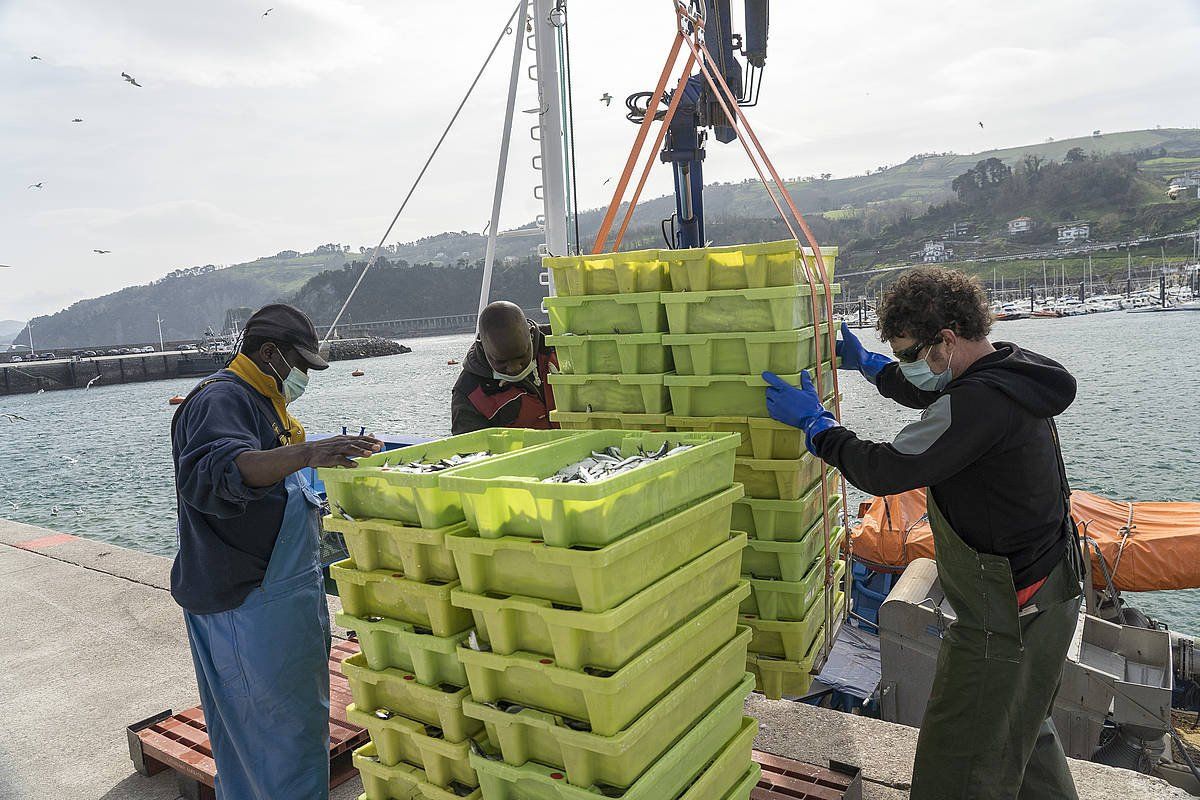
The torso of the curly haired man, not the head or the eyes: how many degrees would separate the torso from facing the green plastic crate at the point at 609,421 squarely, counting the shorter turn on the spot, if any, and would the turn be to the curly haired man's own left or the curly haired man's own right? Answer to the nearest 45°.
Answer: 0° — they already face it

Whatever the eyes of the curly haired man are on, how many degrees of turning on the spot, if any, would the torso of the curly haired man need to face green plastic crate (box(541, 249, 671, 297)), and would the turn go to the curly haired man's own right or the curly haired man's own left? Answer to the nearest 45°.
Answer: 0° — they already face it

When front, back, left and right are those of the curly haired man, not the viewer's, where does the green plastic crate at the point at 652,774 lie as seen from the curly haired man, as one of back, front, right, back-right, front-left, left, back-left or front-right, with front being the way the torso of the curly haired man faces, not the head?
front-left

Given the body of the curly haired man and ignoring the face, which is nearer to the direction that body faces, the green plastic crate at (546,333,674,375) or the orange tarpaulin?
the green plastic crate

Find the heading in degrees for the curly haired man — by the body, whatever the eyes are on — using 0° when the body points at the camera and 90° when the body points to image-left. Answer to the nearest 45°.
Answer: approximately 90°

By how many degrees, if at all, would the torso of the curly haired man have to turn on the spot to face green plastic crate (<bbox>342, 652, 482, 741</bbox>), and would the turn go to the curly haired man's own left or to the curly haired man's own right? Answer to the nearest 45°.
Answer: approximately 45° to the curly haired man's own left

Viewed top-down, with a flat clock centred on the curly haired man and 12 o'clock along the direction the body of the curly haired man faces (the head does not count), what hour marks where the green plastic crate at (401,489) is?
The green plastic crate is roughly at 11 o'clock from the curly haired man.

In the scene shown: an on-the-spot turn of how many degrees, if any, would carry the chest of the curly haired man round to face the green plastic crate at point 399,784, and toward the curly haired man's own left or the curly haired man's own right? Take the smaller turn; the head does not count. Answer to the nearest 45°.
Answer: approximately 45° to the curly haired man's own left

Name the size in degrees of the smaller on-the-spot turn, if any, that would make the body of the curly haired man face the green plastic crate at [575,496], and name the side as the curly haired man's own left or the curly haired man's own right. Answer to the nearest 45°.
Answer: approximately 45° to the curly haired man's own left
